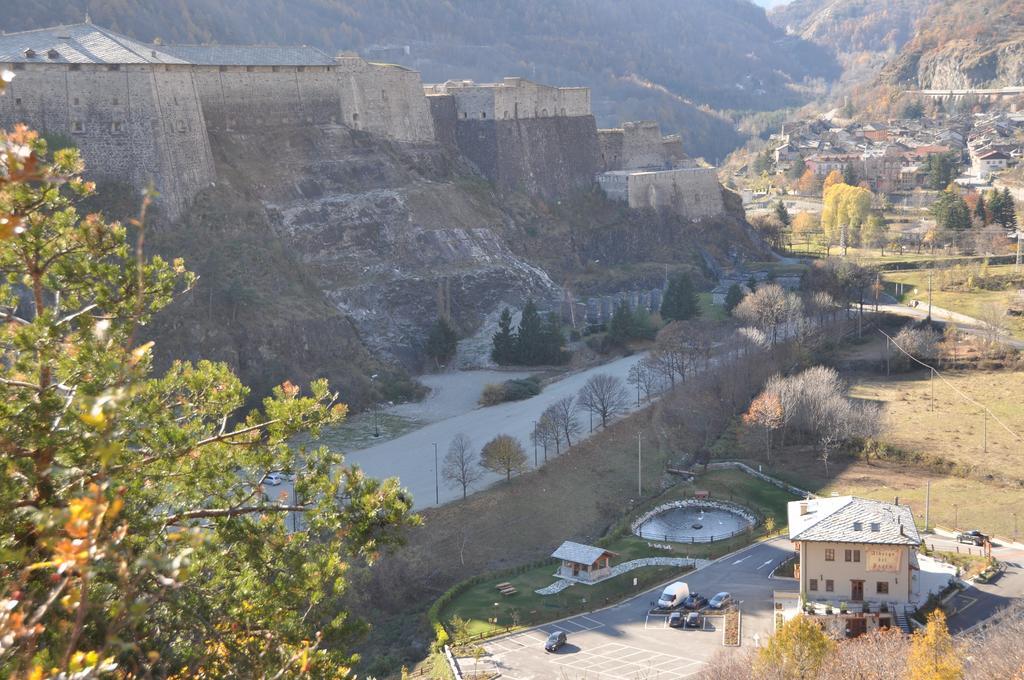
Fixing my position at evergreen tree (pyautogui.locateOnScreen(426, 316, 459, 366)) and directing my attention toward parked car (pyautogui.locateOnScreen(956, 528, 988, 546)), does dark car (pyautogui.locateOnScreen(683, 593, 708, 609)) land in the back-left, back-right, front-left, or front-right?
front-right

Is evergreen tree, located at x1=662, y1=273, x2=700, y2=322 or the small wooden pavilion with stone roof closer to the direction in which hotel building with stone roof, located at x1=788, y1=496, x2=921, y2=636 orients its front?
the small wooden pavilion with stone roof

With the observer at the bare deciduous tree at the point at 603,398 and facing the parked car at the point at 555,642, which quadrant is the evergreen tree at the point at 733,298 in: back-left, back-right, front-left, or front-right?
back-left

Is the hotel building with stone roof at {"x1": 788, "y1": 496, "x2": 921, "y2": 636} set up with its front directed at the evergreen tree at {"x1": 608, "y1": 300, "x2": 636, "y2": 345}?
no

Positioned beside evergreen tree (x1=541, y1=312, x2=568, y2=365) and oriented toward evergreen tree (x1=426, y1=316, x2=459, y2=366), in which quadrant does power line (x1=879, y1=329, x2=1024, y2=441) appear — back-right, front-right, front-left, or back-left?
back-left

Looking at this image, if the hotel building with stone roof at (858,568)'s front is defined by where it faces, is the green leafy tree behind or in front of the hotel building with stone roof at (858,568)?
in front

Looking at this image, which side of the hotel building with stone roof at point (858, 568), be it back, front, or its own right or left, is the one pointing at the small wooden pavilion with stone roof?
right

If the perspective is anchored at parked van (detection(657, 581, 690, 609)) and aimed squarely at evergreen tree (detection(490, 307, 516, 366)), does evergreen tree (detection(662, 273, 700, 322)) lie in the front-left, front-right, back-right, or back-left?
front-right

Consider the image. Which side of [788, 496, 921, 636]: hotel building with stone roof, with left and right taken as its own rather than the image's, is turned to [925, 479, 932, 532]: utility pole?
back

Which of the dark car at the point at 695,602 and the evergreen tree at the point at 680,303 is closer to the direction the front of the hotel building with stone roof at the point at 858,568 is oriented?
the dark car

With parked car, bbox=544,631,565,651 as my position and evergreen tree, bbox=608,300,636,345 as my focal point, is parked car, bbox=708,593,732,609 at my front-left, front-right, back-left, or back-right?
front-right

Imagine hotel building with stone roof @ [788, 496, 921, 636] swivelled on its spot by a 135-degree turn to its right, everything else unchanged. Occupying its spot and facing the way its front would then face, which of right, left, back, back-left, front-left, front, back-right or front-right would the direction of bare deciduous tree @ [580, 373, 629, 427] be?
front

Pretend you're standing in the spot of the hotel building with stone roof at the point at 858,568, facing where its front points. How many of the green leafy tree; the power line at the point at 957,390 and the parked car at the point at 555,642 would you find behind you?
1

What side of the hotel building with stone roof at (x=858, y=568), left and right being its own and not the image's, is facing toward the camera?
front

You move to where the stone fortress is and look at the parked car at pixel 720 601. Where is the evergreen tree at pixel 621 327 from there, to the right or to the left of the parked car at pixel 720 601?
left

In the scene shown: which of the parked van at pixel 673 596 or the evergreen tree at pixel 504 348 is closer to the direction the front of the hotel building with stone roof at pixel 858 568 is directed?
the parked van

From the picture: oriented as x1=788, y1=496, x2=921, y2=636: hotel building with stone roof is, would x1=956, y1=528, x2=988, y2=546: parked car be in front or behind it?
behind

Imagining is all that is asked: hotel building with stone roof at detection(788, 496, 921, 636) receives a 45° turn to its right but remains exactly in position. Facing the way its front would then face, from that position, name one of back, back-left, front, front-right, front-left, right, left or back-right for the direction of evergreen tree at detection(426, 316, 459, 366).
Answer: right

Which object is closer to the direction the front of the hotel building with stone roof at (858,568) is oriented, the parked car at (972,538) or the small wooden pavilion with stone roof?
the small wooden pavilion with stone roof

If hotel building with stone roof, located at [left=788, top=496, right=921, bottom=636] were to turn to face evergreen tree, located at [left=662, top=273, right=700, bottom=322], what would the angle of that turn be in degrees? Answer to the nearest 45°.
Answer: approximately 180°
